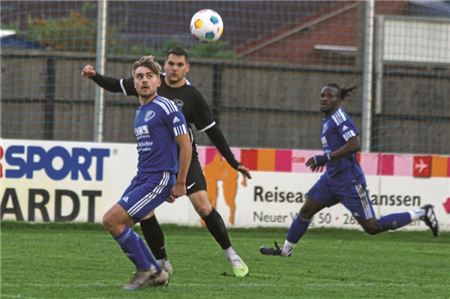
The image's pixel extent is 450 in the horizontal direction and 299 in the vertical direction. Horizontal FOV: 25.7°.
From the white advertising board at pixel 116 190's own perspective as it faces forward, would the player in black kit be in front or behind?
in front

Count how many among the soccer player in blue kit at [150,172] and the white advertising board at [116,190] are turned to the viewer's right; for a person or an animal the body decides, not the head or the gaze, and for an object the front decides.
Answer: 0

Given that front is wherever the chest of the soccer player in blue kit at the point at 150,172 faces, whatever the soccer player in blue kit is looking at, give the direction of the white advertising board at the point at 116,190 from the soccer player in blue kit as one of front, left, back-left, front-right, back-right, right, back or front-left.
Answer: back-right

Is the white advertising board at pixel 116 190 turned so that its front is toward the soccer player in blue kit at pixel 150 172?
yes

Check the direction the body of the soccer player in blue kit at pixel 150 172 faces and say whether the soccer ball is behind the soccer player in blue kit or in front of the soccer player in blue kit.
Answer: behind

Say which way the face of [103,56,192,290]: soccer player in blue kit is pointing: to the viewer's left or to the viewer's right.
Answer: to the viewer's left

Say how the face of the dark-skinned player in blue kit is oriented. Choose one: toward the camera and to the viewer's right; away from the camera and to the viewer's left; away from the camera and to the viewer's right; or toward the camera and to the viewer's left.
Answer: toward the camera and to the viewer's left

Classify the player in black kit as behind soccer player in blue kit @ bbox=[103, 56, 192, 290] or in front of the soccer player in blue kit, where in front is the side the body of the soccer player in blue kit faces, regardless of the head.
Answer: behind
